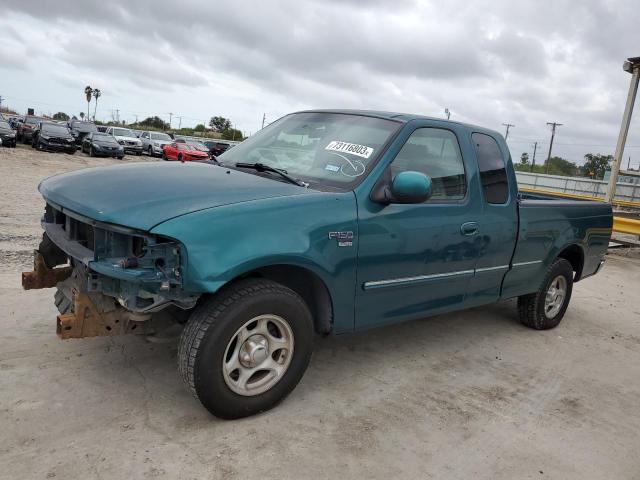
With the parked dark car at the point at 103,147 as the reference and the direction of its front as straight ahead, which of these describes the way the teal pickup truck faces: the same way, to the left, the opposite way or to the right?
to the right

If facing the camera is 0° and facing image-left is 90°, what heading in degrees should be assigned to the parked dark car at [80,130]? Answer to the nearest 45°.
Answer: approximately 315°

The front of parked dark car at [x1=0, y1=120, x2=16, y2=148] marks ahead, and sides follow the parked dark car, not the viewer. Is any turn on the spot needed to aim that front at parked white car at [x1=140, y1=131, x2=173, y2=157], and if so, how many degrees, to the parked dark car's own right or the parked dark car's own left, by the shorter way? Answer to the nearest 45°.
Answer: approximately 90° to the parked dark car's own left

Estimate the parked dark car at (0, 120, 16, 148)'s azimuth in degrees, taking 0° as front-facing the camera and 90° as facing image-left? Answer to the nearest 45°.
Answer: approximately 315°
